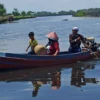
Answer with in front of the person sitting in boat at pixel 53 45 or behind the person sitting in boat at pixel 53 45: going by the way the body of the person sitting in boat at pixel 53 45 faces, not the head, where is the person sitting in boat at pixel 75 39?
behind

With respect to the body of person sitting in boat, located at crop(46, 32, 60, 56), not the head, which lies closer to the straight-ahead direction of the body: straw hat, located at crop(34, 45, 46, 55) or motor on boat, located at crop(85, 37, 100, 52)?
the straw hat

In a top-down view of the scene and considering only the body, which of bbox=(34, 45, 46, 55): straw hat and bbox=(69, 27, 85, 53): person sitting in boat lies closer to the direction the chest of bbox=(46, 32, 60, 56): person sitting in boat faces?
the straw hat

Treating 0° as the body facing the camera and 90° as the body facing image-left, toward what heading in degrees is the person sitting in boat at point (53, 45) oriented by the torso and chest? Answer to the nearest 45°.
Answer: approximately 45°

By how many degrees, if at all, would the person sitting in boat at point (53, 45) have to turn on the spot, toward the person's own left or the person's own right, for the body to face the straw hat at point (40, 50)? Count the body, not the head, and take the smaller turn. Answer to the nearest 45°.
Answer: approximately 45° to the person's own right

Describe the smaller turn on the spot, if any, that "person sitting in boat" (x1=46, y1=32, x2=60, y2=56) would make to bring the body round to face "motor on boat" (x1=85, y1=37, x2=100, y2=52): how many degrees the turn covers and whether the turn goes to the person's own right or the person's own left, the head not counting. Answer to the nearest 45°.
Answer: approximately 180°
